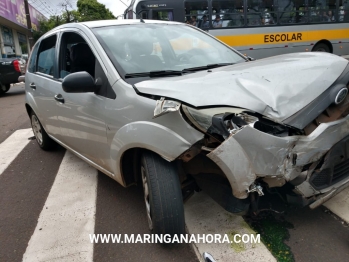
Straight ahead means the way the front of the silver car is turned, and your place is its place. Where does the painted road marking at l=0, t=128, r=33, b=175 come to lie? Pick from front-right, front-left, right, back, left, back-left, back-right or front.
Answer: back

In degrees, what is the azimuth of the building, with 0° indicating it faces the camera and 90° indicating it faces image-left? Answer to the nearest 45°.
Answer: approximately 315°
